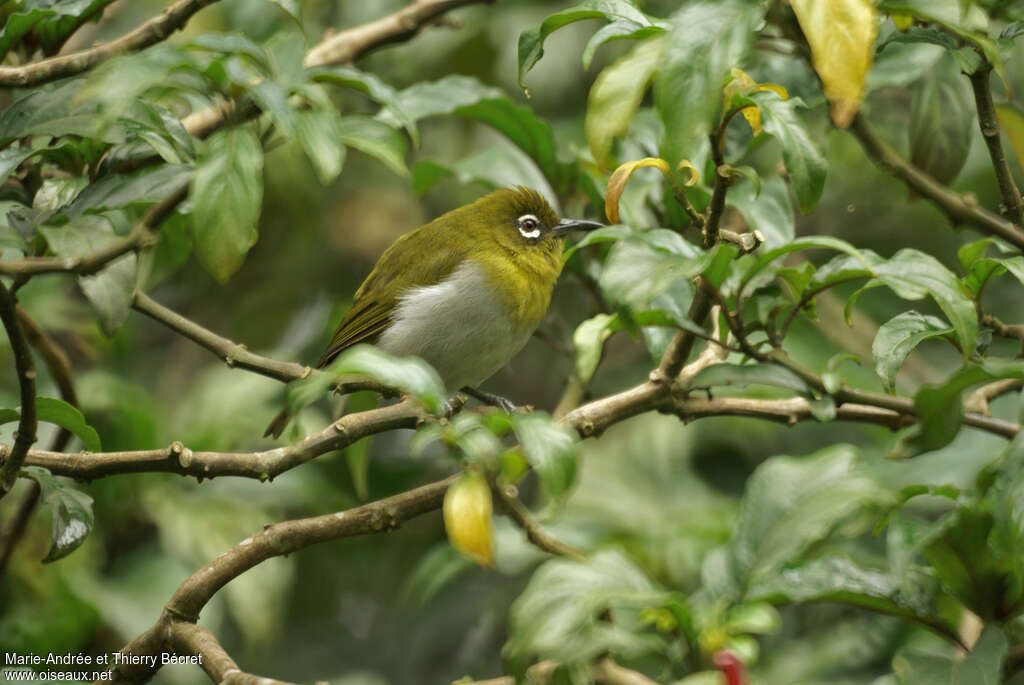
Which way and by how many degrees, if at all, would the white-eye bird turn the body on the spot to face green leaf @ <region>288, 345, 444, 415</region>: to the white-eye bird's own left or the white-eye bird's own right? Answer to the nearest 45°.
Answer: approximately 90° to the white-eye bird's own right

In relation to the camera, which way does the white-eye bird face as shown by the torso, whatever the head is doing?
to the viewer's right
